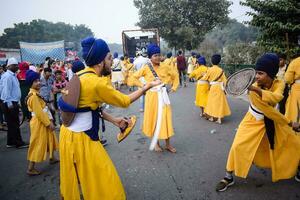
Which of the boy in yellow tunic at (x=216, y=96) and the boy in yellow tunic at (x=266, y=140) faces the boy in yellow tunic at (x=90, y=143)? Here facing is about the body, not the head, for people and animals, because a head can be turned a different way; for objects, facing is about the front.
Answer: the boy in yellow tunic at (x=266, y=140)

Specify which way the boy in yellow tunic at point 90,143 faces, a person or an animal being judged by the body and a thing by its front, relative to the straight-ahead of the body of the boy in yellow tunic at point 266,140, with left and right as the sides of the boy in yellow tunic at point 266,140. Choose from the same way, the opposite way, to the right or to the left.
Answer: the opposite way

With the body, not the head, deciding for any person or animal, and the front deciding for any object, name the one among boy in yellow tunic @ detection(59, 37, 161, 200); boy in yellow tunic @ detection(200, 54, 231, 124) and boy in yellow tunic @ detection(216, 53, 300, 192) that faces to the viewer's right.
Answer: boy in yellow tunic @ detection(59, 37, 161, 200)

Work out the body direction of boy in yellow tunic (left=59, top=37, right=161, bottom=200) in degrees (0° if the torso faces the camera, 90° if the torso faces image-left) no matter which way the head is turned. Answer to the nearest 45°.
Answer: approximately 270°
